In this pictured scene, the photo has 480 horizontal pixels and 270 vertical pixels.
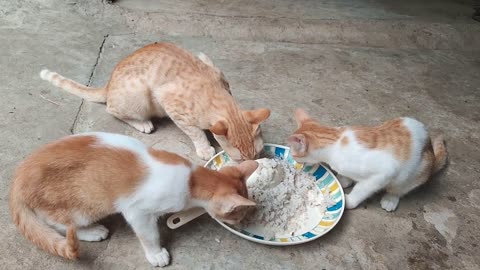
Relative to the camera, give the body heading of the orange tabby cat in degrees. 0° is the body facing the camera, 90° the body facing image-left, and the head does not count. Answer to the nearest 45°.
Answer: approximately 315°

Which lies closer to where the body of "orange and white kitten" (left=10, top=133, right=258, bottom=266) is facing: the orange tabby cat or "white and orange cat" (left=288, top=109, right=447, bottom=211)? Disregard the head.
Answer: the white and orange cat

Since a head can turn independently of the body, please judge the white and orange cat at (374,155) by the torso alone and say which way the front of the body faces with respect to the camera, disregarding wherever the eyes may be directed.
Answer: to the viewer's left

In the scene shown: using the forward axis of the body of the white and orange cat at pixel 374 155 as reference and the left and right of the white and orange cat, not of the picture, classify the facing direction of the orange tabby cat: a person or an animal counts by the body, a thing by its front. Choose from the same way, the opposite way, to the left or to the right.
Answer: the opposite way

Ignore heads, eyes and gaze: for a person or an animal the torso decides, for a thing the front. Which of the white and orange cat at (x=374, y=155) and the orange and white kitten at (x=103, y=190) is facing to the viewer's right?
the orange and white kitten

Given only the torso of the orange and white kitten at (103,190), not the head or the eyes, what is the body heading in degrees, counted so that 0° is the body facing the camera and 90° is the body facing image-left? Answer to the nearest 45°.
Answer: approximately 270°

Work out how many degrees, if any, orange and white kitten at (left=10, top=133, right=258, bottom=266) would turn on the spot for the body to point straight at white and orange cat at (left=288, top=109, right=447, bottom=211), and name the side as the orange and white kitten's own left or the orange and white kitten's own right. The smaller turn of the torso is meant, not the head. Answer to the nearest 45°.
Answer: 0° — it already faces it

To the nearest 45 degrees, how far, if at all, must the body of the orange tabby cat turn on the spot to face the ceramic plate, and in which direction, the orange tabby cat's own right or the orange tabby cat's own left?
0° — it already faces it

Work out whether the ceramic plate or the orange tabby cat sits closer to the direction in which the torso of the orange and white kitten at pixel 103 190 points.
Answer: the ceramic plate

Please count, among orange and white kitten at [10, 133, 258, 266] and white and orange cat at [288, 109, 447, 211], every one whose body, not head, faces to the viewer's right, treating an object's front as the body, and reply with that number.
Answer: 1
